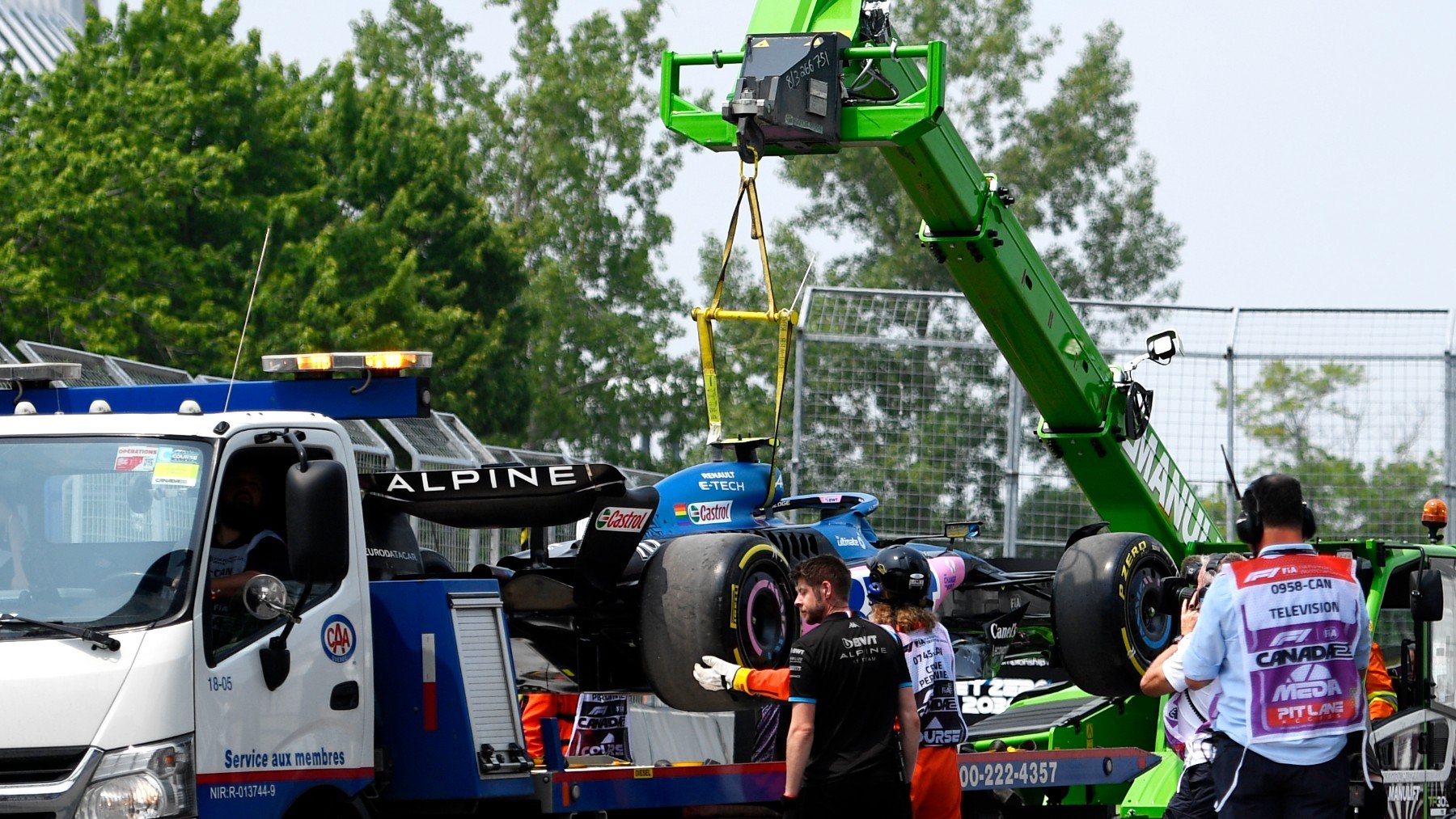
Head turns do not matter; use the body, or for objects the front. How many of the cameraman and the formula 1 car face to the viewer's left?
1

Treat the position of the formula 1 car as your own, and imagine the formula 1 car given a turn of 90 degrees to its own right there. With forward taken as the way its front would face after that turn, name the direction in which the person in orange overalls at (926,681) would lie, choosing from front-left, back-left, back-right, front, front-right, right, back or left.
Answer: front-left

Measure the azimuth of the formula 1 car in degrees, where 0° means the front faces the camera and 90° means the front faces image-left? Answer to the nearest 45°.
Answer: approximately 225°

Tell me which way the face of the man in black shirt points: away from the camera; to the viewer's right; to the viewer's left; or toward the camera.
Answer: to the viewer's left

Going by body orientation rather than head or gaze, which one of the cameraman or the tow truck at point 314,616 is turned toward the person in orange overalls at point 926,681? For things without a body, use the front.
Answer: the cameraman

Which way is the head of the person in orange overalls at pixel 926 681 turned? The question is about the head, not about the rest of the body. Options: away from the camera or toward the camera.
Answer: away from the camera

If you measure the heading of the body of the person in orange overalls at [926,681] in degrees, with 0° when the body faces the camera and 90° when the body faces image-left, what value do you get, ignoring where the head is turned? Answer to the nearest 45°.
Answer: approximately 135°

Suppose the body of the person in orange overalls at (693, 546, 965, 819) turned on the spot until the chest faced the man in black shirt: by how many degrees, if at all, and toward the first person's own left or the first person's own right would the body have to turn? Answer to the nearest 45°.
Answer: approximately 135° to the first person's own left
